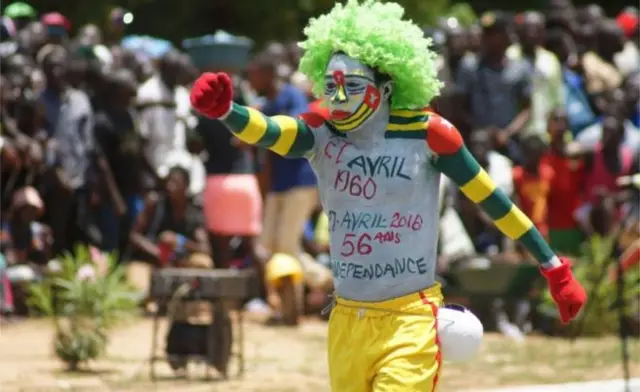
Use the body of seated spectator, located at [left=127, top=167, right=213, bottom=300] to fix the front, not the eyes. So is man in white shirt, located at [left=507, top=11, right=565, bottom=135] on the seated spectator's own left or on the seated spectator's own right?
on the seated spectator's own left

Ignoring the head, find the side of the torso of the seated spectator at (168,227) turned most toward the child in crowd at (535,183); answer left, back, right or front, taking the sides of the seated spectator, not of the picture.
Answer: left

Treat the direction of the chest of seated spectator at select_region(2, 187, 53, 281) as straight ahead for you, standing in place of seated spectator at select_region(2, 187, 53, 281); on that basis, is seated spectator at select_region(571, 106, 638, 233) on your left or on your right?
on your left

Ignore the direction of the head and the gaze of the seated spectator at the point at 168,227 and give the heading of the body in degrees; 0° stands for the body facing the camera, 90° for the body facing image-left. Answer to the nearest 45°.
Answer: approximately 0°

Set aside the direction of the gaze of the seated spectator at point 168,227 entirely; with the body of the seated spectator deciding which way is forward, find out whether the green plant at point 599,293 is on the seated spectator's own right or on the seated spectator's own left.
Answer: on the seated spectator's own left

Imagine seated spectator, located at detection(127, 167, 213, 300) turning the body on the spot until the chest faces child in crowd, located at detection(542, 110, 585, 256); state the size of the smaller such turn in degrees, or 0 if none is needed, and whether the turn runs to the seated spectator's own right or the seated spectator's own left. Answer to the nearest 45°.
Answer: approximately 90° to the seated spectator's own left

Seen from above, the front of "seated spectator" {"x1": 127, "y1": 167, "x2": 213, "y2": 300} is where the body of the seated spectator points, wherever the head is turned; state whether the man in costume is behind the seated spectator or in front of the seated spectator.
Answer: in front

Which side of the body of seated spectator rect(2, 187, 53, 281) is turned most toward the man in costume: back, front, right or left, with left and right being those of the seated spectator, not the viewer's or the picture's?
front

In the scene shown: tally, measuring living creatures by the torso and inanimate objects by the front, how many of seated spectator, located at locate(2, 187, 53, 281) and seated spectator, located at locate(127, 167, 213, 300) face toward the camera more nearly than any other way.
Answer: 2

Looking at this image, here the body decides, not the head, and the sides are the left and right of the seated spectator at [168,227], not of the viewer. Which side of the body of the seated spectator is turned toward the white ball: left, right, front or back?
front

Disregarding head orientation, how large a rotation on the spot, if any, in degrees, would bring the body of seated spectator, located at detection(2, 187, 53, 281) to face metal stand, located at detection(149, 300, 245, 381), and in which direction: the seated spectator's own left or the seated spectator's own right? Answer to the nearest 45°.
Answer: approximately 45° to the seated spectator's own left
